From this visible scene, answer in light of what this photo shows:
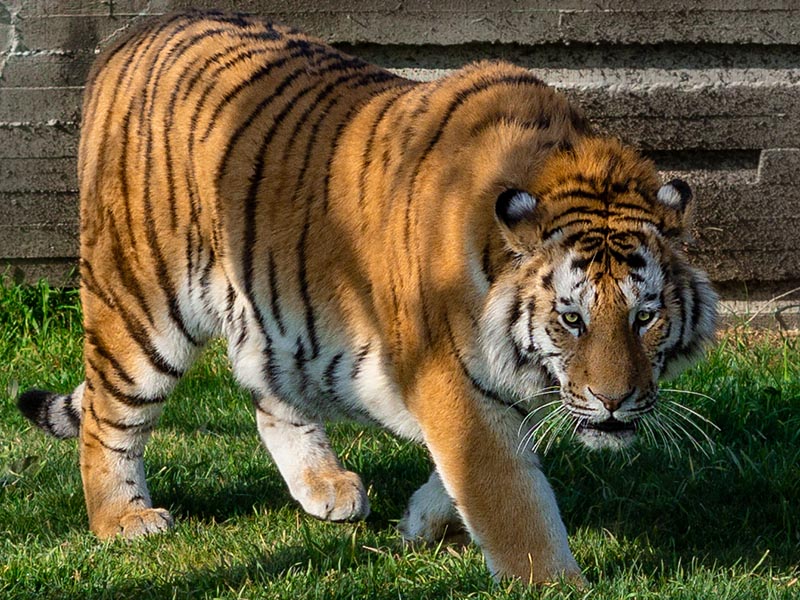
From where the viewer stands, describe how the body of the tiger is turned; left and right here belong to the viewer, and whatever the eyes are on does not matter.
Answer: facing the viewer and to the right of the viewer
